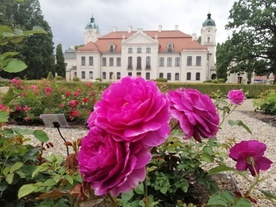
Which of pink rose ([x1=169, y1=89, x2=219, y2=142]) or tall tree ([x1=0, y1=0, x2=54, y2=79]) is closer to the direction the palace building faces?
the pink rose

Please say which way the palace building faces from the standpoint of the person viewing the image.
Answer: facing the viewer

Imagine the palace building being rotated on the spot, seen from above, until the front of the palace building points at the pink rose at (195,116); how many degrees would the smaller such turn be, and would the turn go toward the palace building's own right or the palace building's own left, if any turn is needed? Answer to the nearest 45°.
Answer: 0° — it already faces it

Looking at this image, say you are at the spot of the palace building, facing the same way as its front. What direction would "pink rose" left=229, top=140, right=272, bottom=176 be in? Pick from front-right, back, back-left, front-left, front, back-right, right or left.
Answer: front

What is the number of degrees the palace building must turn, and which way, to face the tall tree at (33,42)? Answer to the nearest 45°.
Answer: approximately 45° to its right

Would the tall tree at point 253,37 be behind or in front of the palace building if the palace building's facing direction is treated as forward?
in front

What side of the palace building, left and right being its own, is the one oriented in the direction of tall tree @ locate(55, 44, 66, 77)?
right

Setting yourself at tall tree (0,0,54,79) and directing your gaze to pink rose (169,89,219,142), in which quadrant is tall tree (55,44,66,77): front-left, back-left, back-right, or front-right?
back-left

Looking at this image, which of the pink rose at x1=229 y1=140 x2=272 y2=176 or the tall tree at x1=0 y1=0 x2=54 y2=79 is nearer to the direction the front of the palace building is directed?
the pink rose

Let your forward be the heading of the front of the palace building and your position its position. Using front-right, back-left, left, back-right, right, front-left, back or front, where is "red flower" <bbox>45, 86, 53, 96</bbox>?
front

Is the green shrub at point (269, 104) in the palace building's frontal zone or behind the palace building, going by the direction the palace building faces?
frontal zone
